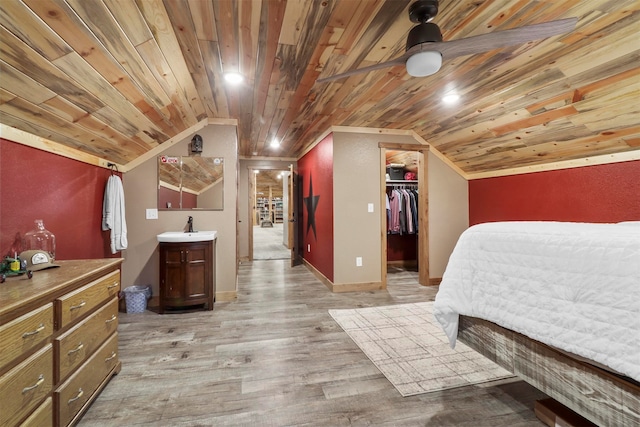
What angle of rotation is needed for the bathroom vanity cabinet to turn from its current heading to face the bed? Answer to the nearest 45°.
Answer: approximately 45° to its left

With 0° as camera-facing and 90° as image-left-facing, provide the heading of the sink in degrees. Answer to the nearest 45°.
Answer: approximately 0°

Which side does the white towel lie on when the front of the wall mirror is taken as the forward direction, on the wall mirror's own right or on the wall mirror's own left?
on the wall mirror's own right

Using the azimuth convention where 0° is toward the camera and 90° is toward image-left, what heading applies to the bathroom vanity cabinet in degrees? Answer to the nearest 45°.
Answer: approximately 0°

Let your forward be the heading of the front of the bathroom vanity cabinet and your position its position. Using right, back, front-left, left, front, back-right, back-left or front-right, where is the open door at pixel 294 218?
back-left

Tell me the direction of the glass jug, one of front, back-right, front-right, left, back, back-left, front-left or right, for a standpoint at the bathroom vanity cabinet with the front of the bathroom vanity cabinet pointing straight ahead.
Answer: front-right

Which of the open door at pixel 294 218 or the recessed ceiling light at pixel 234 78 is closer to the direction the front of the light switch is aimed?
the recessed ceiling light
